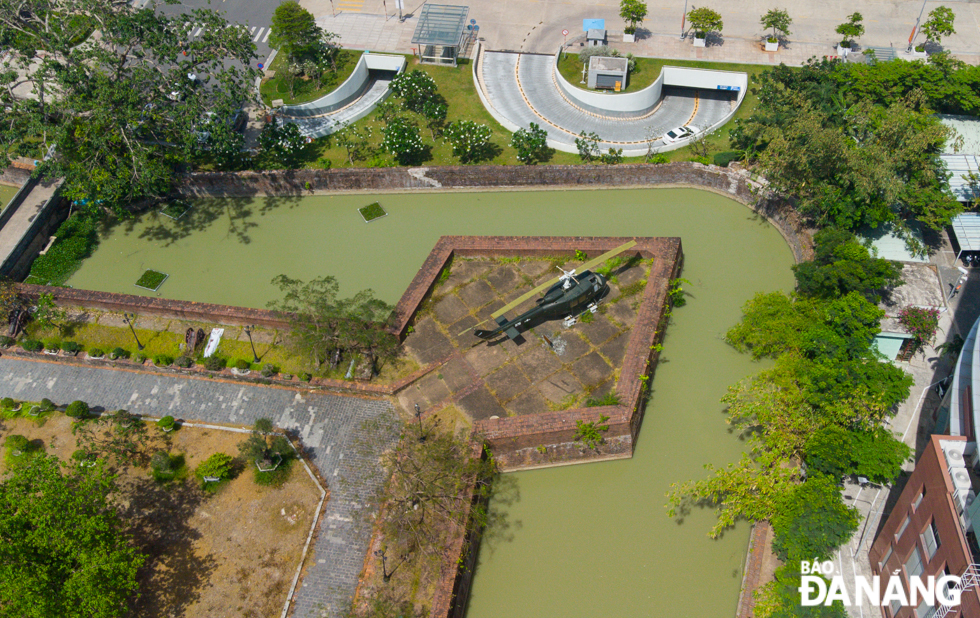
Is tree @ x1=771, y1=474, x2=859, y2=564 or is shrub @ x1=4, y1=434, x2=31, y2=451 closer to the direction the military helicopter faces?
the tree

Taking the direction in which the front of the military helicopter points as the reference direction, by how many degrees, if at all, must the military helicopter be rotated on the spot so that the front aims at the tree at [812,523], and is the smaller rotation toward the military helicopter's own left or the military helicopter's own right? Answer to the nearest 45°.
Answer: approximately 45° to the military helicopter's own right

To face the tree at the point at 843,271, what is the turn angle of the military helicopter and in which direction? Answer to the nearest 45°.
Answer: approximately 45° to its right

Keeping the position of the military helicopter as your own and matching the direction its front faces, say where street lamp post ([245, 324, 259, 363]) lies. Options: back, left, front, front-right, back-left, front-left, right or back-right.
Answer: back-left

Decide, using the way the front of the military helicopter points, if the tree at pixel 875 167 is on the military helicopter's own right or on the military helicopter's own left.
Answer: on the military helicopter's own right

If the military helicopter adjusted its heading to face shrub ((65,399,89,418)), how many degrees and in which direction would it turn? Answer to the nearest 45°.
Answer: approximately 135° to its left

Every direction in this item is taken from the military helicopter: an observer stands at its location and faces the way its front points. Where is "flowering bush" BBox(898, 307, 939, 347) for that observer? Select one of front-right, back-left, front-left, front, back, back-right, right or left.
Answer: front-right

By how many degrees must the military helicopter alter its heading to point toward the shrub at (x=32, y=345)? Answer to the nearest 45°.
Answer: approximately 135° to its left

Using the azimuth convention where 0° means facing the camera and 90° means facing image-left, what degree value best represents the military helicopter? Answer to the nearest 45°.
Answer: approximately 225°

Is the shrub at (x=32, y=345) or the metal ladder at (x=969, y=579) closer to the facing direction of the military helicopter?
the metal ladder

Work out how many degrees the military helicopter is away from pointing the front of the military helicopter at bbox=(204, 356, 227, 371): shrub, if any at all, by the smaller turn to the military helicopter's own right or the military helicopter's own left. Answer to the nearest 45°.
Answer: approximately 135° to the military helicopter's own left

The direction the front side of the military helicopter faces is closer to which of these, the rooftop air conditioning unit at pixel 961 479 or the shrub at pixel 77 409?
the rooftop air conditioning unit

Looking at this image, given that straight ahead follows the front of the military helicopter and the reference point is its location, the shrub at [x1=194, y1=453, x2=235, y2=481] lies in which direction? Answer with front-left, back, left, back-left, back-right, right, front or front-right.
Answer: back-left
